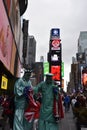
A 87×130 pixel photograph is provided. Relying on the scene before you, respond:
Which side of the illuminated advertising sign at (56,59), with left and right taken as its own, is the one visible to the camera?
front

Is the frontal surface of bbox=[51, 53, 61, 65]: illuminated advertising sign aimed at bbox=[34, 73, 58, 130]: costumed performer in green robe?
yes

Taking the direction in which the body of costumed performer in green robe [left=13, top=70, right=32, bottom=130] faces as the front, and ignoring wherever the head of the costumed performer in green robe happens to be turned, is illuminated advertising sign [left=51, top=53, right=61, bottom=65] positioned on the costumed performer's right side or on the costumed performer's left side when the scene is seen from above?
on the costumed performer's left side

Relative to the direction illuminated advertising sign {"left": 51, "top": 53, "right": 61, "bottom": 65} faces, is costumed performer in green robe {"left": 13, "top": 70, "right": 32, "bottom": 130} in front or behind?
in front

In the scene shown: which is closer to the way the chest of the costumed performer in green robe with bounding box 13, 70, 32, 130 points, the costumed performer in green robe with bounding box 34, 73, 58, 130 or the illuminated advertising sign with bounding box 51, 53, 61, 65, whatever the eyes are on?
the costumed performer in green robe
